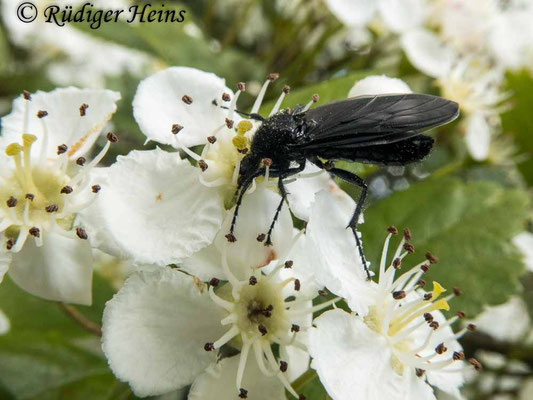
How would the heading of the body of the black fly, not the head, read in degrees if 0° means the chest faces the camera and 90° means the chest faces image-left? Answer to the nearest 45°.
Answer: approximately 90°
